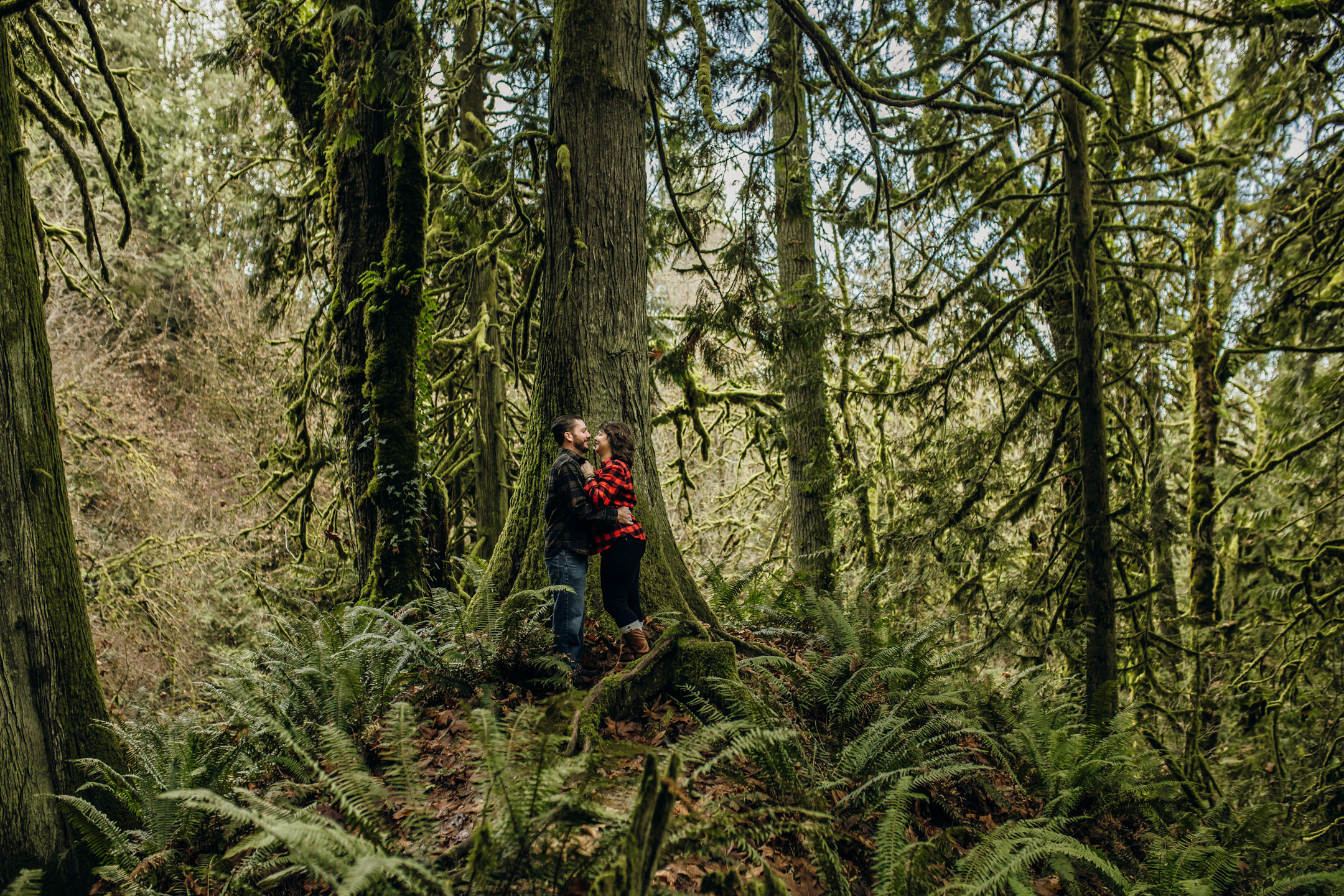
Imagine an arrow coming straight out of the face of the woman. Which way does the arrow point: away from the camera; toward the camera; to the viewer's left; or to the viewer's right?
to the viewer's left

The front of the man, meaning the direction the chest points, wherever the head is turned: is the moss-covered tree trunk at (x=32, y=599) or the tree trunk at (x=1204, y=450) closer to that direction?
the tree trunk

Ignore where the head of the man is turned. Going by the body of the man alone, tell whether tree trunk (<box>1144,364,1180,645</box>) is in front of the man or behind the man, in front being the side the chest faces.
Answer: in front

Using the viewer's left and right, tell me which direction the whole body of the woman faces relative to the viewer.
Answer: facing to the left of the viewer

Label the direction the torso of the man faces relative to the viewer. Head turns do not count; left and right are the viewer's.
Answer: facing to the right of the viewer

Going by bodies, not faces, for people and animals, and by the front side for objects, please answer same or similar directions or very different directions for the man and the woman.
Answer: very different directions

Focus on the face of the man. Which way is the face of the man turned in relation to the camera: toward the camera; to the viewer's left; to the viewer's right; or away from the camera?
to the viewer's right
